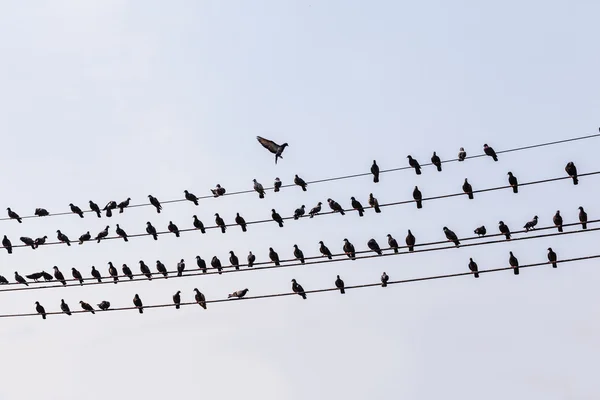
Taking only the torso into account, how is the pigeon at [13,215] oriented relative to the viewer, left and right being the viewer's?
facing to the left of the viewer

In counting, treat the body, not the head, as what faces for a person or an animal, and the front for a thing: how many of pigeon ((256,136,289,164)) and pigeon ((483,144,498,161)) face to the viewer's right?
1

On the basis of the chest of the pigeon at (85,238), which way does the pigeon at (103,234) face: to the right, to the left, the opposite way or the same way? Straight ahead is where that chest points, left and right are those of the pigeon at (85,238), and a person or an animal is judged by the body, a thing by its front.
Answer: the same way

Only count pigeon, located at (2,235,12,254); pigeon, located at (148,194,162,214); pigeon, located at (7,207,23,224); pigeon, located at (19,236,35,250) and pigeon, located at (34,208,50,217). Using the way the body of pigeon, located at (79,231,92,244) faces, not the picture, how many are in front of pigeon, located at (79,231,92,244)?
1

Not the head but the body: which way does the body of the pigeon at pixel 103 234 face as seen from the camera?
to the viewer's right

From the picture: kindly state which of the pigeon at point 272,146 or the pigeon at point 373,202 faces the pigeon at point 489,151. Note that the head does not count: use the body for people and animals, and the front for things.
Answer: the pigeon at point 272,146
